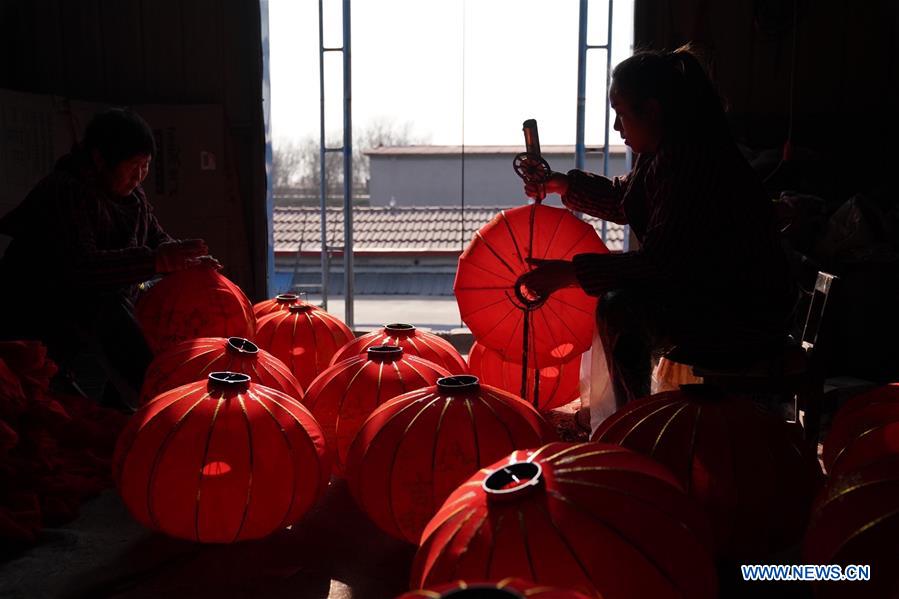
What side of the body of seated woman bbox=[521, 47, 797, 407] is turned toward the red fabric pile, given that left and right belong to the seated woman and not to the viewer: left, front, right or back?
front

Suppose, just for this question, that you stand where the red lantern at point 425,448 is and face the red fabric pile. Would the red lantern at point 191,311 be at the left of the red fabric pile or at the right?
right

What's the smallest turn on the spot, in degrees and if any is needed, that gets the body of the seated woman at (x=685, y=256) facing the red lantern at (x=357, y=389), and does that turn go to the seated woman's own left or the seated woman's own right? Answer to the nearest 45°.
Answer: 0° — they already face it

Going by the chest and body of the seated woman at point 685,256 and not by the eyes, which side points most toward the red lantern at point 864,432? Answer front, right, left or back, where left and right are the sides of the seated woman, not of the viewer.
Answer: back

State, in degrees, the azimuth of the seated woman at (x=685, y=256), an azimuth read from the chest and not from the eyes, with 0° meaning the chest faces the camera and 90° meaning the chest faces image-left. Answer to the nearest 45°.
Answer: approximately 90°

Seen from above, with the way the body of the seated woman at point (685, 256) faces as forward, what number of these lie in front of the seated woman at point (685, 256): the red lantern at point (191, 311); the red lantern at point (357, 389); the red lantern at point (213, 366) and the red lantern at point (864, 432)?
3

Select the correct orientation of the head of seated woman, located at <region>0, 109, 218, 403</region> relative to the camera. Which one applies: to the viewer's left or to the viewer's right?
to the viewer's right

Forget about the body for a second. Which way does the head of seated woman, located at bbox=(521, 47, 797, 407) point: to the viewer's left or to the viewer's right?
to the viewer's left

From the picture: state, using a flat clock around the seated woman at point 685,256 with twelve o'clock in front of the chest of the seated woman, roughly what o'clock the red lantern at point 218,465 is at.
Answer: The red lantern is roughly at 11 o'clock from the seated woman.

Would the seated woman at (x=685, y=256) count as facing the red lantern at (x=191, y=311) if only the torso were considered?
yes

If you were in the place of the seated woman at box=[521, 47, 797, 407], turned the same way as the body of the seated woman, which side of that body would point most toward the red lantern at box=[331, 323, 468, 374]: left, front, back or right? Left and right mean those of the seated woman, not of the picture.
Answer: front
